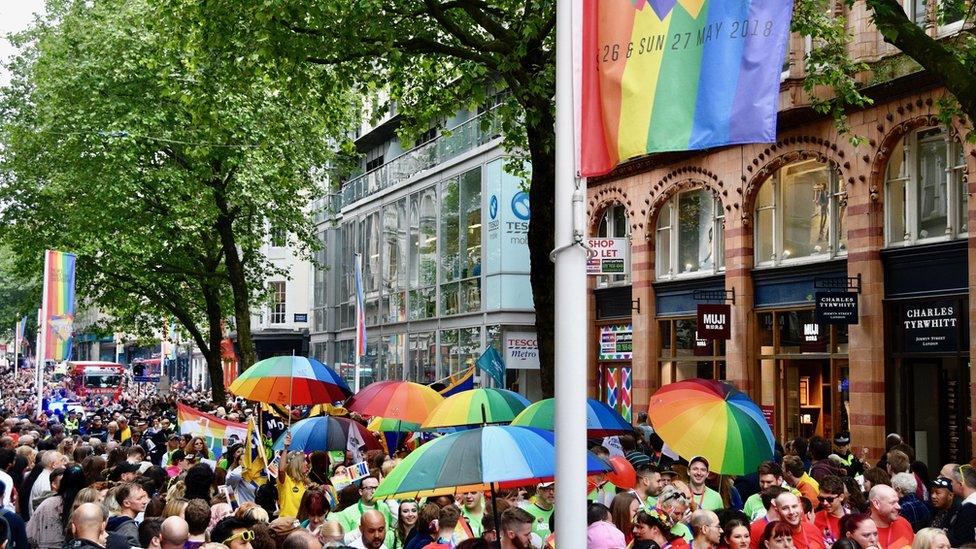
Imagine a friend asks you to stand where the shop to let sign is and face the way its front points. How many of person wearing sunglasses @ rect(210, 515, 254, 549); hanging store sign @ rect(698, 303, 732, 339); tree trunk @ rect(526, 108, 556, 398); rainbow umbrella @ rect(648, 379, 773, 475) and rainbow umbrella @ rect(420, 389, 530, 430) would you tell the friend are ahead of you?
4

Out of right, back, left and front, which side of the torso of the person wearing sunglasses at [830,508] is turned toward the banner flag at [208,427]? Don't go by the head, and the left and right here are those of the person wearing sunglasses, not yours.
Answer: right

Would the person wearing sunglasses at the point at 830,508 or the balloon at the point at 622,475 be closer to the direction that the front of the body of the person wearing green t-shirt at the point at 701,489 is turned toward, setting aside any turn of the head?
the person wearing sunglasses

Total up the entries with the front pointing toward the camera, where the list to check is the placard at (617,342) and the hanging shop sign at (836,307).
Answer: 2

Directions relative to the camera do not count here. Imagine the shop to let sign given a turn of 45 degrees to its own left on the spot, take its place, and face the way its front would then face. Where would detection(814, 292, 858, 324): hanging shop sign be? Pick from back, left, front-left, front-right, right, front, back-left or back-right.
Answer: front-left

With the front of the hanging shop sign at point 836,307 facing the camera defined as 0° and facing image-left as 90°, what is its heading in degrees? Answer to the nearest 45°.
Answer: approximately 0°

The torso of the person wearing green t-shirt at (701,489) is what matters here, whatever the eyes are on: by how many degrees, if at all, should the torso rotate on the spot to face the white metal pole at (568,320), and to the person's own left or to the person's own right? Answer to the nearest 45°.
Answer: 0° — they already face it
